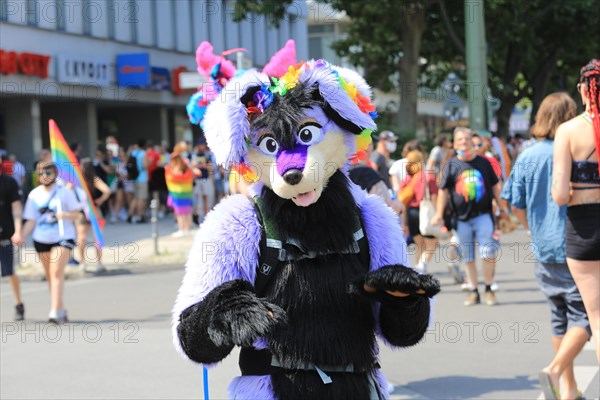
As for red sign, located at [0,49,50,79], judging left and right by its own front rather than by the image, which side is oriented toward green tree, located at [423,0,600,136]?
left

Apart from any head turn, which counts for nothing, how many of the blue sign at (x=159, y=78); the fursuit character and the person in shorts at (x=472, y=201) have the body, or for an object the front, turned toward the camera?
3

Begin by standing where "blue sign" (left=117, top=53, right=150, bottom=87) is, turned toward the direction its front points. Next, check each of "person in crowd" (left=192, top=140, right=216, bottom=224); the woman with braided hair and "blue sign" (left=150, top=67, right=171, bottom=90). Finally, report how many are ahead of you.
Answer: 2

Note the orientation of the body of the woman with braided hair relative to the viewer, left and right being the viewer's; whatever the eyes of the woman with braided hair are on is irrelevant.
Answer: facing away from the viewer

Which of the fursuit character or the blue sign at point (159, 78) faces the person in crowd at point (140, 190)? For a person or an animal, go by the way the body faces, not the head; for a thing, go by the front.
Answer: the blue sign

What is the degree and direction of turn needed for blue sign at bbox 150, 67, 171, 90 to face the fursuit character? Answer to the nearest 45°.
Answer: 0° — it already faces them

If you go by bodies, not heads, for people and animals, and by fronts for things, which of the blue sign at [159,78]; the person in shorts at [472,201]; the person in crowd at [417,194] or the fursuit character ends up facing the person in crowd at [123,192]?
the blue sign

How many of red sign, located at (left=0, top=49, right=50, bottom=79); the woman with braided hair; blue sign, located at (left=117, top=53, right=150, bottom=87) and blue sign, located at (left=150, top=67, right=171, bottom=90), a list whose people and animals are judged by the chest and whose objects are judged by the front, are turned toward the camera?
3

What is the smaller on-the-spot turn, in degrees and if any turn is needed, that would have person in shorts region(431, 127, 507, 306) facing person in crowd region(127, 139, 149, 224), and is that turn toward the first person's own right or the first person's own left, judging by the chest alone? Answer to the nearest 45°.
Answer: approximately 135° to the first person's own right

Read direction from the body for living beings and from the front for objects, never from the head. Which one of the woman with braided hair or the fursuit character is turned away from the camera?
the woman with braided hair

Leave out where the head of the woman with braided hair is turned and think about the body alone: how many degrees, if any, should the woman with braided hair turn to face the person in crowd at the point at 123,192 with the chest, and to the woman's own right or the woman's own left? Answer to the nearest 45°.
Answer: approximately 45° to the woman's own left
